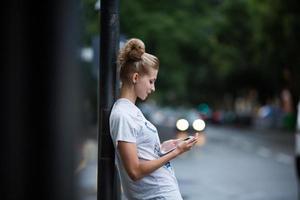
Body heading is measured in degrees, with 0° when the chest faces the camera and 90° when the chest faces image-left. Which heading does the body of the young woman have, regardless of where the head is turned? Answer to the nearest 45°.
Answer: approximately 270°

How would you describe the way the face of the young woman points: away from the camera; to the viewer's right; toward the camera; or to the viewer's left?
to the viewer's right
